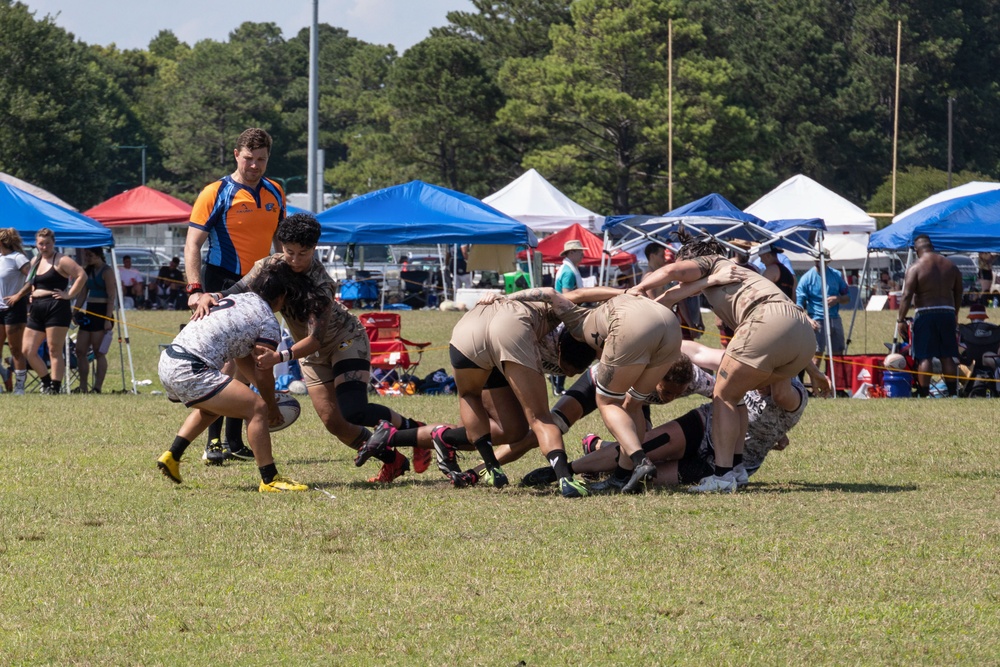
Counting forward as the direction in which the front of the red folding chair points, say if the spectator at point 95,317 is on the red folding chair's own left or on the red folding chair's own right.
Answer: on the red folding chair's own right

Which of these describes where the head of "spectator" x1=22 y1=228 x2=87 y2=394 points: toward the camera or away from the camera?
toward the camera

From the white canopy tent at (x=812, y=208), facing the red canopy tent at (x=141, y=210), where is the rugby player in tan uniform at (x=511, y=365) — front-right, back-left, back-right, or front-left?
front-left

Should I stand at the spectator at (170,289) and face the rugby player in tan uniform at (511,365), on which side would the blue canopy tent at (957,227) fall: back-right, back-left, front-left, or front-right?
front-left

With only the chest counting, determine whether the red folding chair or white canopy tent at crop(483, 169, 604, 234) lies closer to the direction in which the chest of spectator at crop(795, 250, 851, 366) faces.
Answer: the red folding chair

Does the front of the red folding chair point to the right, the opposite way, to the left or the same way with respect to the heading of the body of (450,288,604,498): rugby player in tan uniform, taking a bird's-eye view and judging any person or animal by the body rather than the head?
to the right

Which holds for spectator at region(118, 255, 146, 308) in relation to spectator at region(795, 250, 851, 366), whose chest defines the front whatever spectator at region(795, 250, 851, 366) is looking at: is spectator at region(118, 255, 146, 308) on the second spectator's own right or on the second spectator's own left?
on the second spectator's own right

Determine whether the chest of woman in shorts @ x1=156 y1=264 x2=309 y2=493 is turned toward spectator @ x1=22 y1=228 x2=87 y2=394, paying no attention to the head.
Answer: no

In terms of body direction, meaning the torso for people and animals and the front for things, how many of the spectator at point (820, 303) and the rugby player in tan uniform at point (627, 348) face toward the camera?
1

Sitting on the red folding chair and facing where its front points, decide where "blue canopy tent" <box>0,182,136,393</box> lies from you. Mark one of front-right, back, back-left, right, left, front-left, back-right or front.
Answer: back-right

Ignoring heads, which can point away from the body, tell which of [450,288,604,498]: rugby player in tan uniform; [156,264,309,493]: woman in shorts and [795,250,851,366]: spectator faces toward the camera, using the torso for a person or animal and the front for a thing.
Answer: the spectator

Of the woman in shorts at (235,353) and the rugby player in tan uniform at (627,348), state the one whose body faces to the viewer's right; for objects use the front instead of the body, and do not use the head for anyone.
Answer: the woman in shorts

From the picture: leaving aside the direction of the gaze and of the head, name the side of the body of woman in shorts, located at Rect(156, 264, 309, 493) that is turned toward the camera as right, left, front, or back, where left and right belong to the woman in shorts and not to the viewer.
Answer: right

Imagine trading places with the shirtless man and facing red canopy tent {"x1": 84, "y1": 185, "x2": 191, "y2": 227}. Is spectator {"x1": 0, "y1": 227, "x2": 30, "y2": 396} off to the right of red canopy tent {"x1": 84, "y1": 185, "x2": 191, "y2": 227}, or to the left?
left

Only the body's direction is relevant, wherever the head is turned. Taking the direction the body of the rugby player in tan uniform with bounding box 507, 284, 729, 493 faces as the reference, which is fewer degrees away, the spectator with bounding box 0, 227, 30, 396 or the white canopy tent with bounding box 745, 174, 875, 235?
the spectator

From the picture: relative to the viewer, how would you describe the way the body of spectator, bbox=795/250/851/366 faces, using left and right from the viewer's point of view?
facing the viewer

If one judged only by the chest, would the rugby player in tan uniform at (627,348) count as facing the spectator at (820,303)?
no

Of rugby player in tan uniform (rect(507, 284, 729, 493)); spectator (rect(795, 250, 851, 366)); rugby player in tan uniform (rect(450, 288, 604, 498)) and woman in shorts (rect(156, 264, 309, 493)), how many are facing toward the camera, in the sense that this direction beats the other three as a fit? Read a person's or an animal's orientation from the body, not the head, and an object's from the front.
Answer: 1
